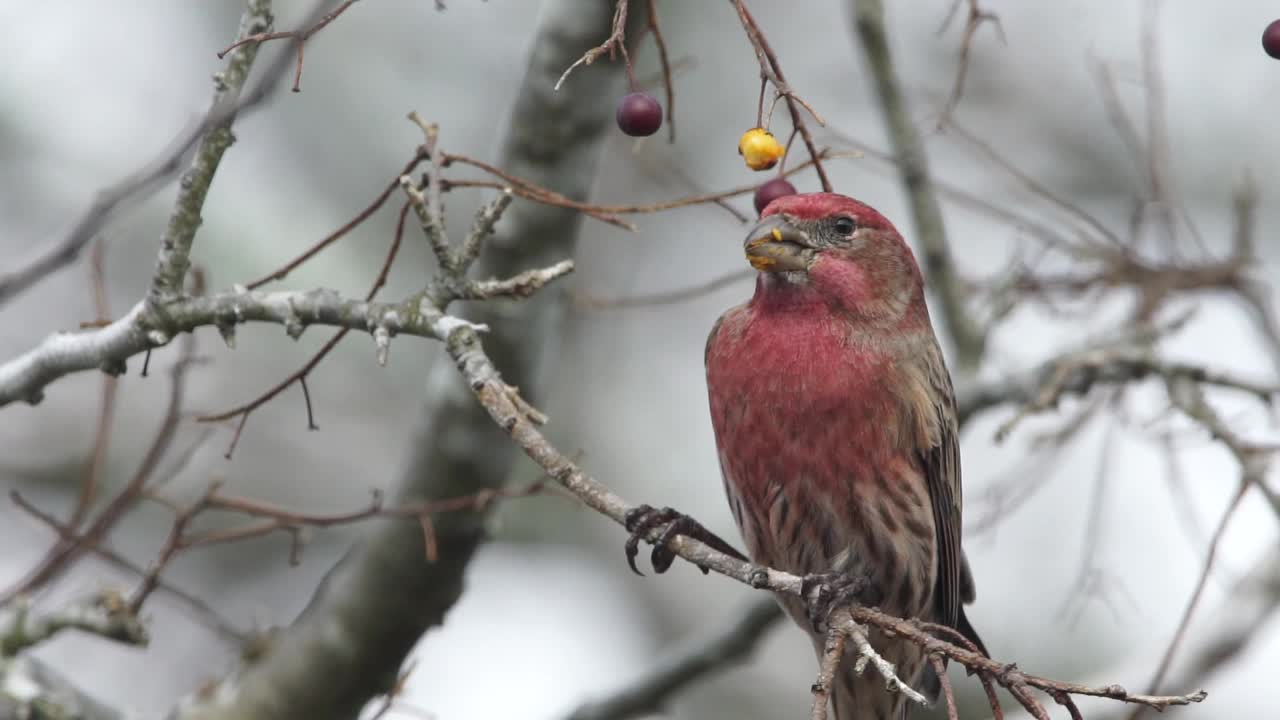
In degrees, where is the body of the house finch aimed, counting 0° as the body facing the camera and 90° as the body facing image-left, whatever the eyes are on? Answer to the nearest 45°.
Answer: approximately 45°

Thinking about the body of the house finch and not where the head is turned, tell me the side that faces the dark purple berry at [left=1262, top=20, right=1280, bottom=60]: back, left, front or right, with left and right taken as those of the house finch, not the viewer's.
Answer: left
